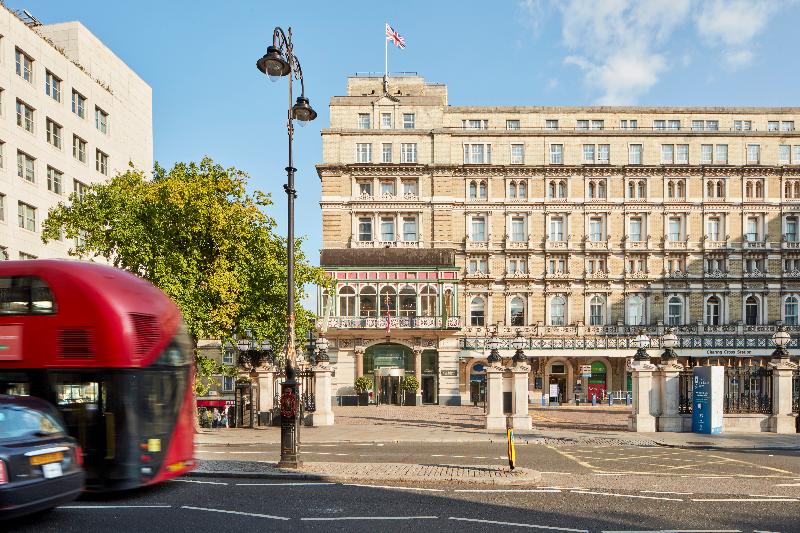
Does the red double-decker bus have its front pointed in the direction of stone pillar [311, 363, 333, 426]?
no

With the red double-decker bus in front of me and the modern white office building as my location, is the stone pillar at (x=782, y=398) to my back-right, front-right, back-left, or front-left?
front-left

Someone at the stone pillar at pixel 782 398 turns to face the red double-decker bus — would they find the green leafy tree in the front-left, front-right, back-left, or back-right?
front-right

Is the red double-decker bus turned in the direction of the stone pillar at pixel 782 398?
no

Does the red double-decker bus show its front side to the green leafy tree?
no

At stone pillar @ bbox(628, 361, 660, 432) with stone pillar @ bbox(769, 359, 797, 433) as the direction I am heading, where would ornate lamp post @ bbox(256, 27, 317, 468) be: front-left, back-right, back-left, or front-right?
back-right

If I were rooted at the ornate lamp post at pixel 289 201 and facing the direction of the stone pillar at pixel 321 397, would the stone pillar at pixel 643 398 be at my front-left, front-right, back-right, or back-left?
front-right
